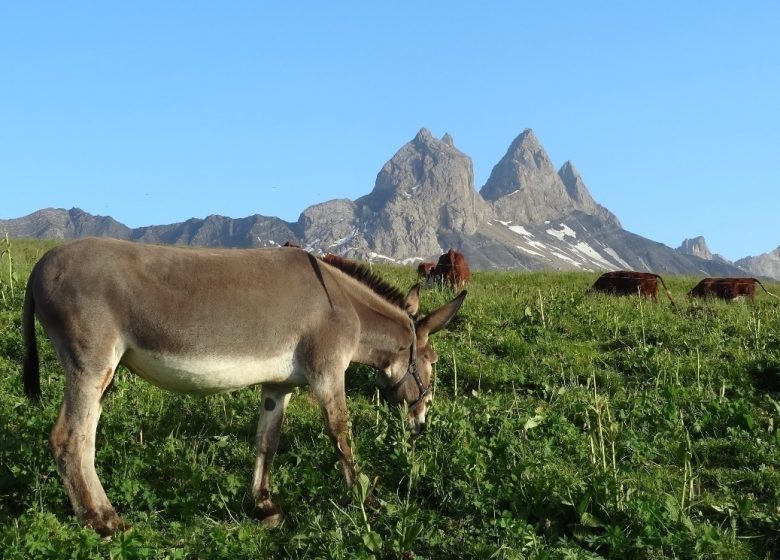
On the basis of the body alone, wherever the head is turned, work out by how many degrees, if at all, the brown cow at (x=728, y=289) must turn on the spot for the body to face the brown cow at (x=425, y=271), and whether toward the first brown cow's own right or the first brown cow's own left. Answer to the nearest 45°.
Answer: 0° — it already faces it

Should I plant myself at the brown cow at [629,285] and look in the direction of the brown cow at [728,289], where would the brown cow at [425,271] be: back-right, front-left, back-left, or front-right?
back-left

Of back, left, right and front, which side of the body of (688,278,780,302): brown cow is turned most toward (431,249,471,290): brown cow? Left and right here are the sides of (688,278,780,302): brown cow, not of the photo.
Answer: front

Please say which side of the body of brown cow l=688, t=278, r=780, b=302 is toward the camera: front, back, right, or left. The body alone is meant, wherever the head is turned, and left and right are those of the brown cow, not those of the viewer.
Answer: left
